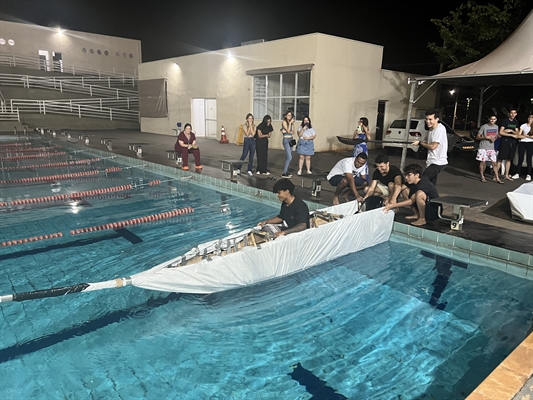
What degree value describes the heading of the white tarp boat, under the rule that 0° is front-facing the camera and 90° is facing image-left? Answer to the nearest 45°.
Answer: approximately 45°

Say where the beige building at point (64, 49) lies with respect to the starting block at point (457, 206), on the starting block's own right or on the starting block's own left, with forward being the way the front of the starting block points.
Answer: on the starting block's own right

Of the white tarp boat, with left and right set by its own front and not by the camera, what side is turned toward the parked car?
back

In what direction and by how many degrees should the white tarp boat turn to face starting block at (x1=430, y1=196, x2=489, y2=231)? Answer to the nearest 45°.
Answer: approximately 135° to its left

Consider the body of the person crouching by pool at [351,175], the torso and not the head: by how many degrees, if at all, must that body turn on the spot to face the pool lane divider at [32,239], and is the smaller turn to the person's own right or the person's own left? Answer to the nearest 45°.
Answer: approximately 90° to the person's own right

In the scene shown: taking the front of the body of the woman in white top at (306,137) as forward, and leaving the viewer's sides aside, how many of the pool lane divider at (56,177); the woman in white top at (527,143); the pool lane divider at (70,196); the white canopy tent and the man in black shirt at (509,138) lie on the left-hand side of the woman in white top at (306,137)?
3
